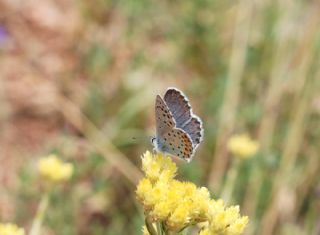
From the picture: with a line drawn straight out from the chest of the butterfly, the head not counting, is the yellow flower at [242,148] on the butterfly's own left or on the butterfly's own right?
on the butterfly's own right

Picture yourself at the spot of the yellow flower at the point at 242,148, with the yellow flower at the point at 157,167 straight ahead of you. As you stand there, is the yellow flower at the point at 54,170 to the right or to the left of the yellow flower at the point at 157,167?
right

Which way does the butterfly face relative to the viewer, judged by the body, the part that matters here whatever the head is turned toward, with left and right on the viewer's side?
facing away from the viewer and to the left of the viewer
